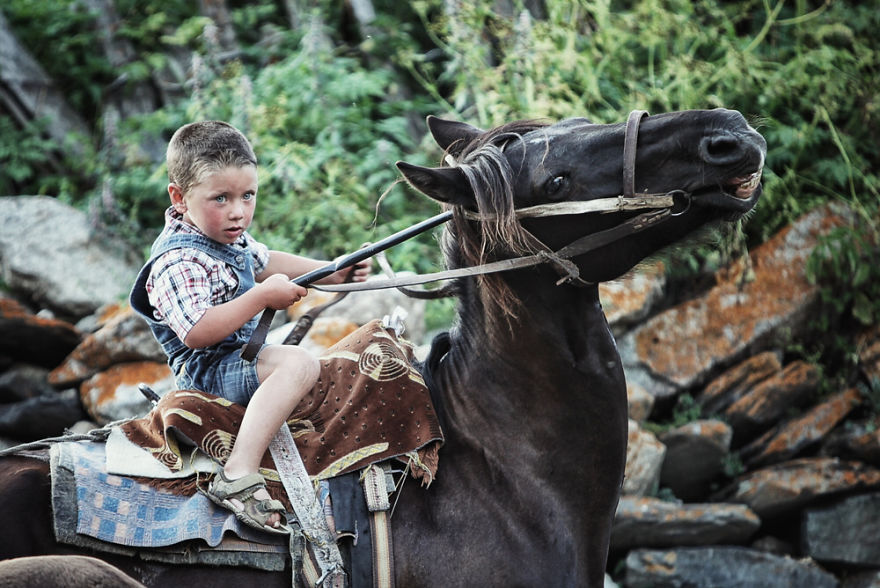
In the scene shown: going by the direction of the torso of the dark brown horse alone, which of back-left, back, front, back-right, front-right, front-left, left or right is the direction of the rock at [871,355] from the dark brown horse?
front-left

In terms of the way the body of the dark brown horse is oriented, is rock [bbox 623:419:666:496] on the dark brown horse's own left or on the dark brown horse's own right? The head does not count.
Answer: on the dark brown horse's own left

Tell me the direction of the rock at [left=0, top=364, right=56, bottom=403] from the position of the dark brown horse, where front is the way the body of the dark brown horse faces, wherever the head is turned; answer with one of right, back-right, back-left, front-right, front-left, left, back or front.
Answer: back-left

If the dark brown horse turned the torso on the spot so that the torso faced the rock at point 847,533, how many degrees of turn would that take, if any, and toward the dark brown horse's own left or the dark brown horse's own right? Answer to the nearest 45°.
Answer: approximately 45° to the dark brown horse's own left

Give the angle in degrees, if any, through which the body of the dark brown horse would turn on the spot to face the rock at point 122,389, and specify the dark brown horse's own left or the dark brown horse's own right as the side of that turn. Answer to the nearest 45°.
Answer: approximately 135° to the dark brown horse's own left

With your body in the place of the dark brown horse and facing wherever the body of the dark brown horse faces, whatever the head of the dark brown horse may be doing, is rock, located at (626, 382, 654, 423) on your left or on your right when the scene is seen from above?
on your left

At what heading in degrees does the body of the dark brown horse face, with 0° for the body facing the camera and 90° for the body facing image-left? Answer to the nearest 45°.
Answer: approximately 270°

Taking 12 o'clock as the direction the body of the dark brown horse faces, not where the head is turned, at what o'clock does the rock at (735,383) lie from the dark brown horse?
The rock is roughly at 10 o'clock from the dark brown horse.
